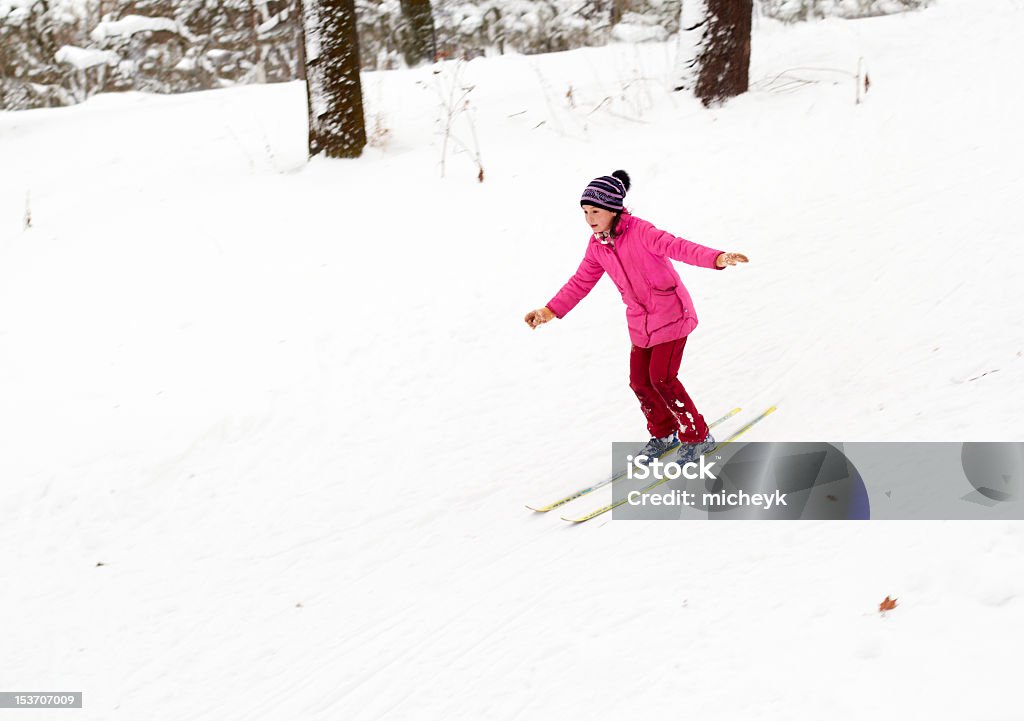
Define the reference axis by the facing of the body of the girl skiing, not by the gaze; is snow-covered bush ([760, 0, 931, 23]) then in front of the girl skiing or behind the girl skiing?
behind

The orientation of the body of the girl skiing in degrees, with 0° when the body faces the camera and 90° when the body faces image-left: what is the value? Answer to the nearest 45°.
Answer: approximately 45°
